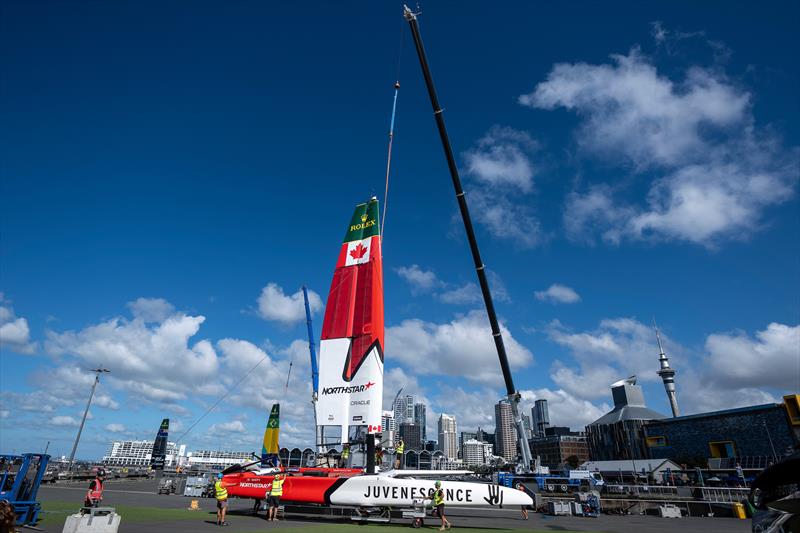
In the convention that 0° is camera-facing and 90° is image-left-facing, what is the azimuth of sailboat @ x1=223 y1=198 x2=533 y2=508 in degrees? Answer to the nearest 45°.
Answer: approximately 270°

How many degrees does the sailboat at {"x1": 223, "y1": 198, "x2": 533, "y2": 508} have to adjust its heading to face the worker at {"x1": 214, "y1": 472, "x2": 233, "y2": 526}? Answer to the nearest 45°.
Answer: approximately 135° to its right

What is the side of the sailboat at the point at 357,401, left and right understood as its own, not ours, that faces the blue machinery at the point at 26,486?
back

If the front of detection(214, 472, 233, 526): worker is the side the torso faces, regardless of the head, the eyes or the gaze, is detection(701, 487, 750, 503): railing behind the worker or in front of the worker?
in front

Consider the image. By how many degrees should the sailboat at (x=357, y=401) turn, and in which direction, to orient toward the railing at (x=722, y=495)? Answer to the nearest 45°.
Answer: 0° — it already faces it
